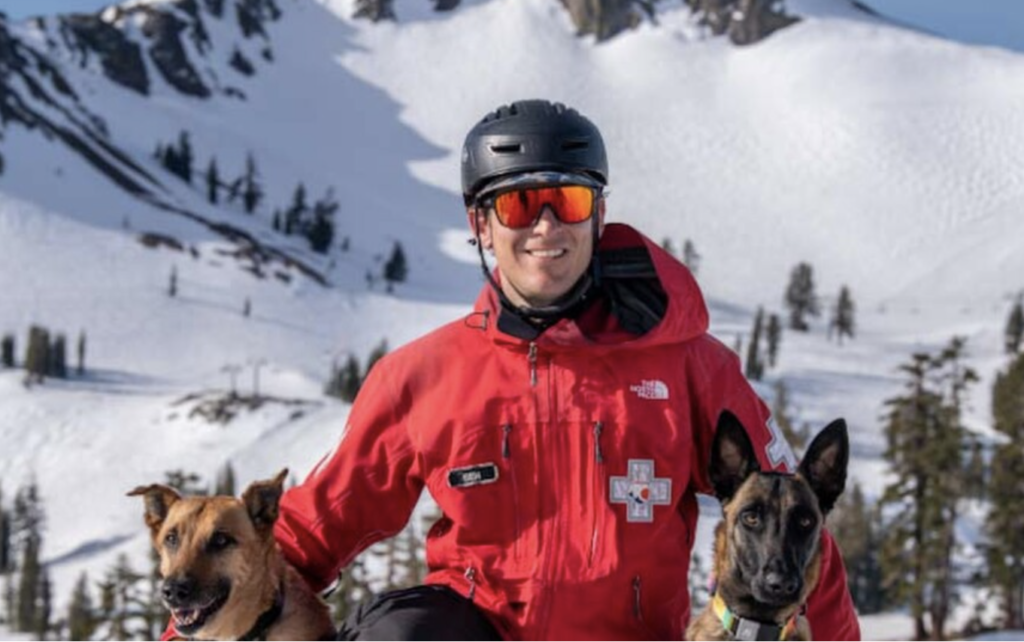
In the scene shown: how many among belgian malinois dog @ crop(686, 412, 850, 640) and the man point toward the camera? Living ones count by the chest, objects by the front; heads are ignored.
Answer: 2

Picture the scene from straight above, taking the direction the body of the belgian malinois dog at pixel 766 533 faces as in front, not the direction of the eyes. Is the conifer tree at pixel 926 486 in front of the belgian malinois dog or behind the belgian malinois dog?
behind

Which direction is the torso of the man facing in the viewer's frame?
toward the camera

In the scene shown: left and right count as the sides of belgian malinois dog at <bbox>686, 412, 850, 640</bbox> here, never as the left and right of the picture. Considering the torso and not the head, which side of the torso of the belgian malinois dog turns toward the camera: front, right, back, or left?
front

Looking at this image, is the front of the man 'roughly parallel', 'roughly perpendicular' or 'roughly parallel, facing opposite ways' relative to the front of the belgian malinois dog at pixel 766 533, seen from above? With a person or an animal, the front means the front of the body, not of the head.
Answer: roughly parallel

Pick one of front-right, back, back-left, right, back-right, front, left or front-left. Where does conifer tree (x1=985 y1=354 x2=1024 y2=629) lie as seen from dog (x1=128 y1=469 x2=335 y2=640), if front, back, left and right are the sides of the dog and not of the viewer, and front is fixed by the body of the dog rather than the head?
back

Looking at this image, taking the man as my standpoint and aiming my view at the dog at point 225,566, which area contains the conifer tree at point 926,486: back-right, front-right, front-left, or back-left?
back-right

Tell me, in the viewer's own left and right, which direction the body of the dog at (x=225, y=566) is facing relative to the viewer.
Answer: facing the viewer and to the left of the viewer

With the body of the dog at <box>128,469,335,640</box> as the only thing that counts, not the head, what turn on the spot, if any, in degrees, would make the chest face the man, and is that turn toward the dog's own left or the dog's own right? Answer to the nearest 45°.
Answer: approximately 135° to the dog's own left

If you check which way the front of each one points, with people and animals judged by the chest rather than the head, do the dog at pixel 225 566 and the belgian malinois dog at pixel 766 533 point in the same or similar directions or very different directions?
same or similar directions

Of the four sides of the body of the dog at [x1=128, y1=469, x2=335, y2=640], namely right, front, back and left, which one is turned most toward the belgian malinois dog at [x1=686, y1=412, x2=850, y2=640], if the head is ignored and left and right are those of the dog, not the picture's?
left
